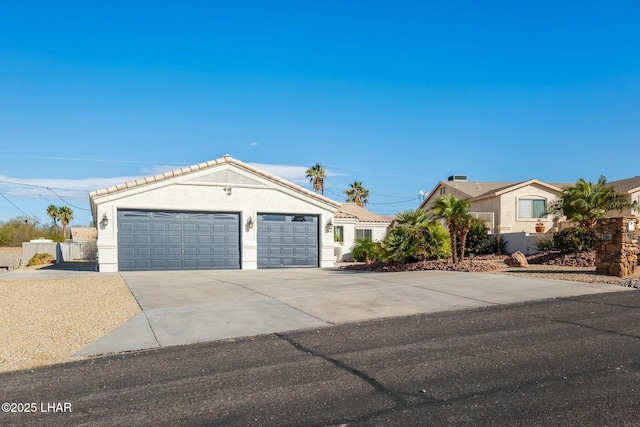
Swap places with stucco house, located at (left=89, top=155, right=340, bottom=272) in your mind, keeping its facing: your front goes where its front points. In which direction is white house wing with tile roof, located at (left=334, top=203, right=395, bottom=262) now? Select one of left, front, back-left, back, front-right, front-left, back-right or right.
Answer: back-left

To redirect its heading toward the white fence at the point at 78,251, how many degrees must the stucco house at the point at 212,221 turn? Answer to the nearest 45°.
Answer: approximately 135° to its right

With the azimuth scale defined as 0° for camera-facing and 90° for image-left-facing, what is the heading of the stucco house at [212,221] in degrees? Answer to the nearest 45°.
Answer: approximately 0°

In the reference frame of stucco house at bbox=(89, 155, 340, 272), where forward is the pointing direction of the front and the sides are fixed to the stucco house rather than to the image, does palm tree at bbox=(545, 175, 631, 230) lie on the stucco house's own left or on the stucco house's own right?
on the stucco house's own left

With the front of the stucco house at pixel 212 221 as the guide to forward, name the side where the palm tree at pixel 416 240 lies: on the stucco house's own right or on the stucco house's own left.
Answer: on the stucco house's own left

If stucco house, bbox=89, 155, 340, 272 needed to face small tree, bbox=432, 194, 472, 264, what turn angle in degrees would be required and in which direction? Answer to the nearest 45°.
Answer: approximately 45° to its left

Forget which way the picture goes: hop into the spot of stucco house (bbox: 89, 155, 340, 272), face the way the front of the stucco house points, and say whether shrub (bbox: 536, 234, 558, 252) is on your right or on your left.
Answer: on your left

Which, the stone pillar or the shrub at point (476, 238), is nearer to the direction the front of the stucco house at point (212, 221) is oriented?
the stone pillar

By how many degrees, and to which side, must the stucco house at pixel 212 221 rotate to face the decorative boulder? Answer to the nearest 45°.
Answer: approximately 45° to its left

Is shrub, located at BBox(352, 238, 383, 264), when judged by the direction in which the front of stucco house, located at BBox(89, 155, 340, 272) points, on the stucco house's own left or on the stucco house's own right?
on the stucco house's own left

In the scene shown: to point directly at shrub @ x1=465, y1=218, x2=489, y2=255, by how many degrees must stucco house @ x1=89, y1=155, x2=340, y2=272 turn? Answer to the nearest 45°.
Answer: approximately 90° to its left

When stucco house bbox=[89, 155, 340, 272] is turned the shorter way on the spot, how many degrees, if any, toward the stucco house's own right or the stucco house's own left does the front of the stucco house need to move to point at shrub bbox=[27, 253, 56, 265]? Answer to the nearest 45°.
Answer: approximately 135° to the stucco house's own right

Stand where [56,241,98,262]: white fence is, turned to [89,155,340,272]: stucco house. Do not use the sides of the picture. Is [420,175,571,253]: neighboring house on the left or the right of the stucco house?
left
